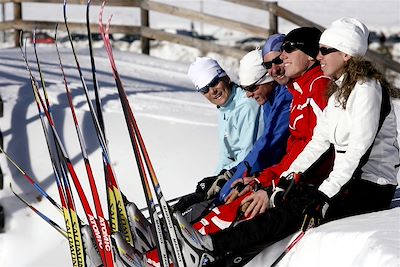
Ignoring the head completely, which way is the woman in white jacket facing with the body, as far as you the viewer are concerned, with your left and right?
facing to the left of the viewer

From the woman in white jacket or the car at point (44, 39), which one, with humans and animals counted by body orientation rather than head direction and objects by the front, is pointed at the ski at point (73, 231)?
the woman in white jacket

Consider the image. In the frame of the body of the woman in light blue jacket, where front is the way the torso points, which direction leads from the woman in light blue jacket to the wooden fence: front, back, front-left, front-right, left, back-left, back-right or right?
back-right

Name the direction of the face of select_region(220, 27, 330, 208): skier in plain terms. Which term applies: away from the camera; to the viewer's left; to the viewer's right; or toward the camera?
to the viewer's left

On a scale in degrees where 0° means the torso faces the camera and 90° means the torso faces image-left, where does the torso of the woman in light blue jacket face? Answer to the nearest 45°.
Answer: approximately 45°

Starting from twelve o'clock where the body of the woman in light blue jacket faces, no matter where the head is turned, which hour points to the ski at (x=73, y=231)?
The ski is roughly at 1 o'clock from the woman in light blue jacket.
